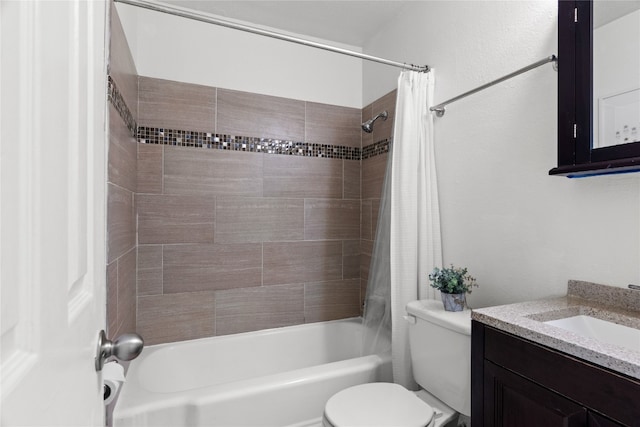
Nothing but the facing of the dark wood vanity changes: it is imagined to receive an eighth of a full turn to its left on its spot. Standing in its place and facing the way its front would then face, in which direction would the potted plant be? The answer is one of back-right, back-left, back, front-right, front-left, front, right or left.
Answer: back-right

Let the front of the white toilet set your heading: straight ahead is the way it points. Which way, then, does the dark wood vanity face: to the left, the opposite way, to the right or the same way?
the same way

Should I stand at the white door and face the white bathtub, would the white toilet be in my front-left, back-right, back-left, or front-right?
front-right

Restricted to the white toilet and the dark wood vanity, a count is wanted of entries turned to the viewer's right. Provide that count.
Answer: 0

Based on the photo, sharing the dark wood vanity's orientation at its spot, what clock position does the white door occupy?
The white door is roughly at 11 o'clock from the dark wood vanity.

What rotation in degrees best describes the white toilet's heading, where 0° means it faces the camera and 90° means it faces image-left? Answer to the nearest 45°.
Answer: approximately 45°

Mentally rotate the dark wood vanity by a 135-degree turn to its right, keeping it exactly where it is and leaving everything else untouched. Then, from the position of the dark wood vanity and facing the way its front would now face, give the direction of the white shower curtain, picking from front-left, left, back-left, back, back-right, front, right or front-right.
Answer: front-left

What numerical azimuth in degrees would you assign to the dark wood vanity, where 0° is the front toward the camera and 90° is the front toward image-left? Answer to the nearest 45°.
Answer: approximately 45°
